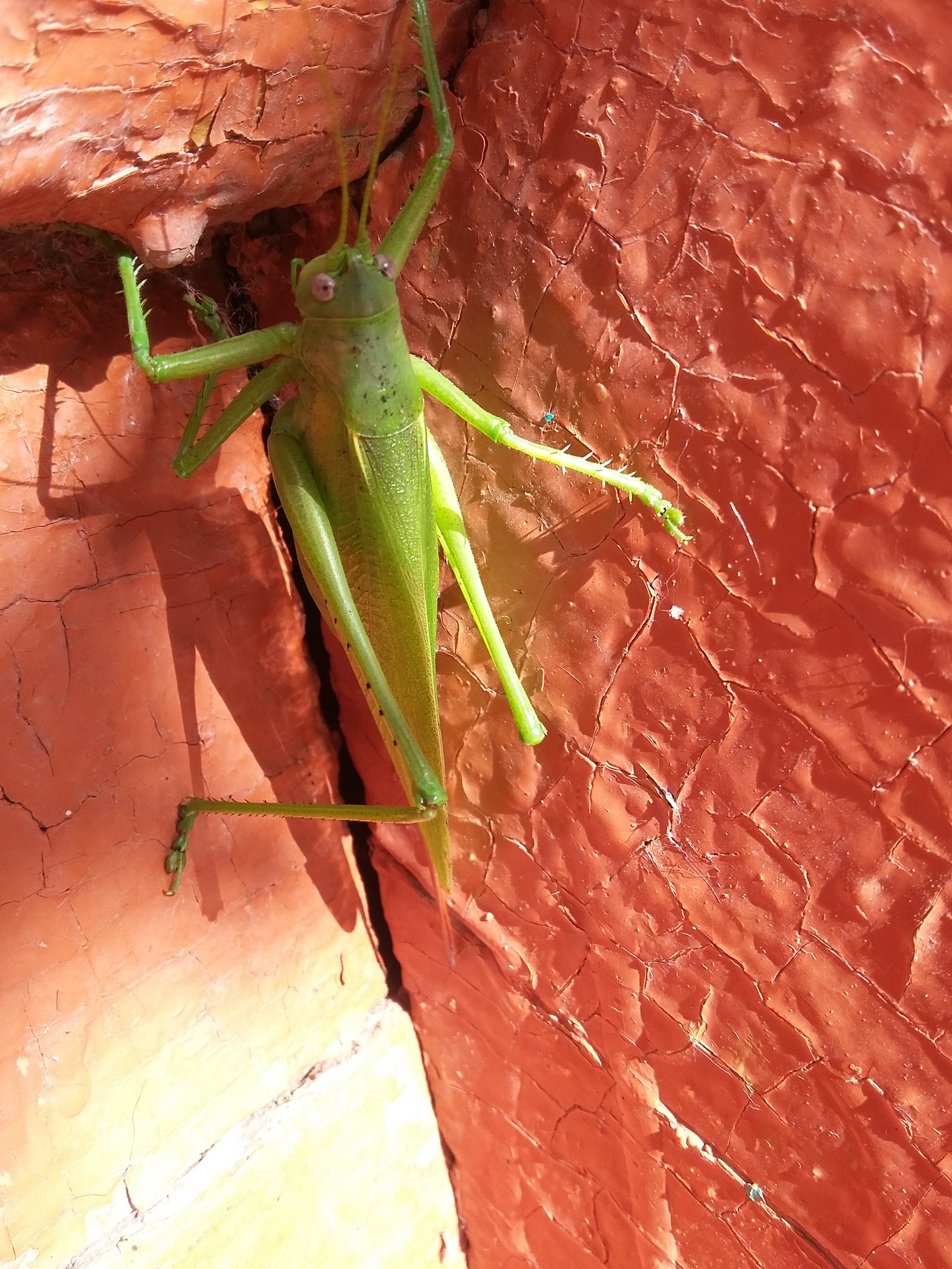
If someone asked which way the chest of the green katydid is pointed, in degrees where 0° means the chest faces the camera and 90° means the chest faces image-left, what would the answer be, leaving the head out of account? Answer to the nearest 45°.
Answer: approximately 180°
